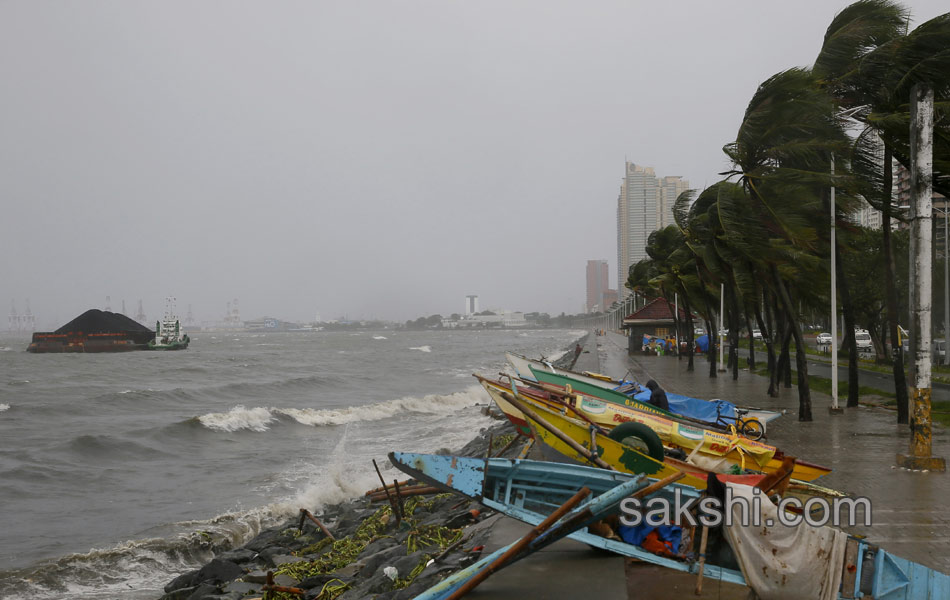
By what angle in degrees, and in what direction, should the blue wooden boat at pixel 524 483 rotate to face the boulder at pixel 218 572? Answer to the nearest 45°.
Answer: approximately 45° to its left

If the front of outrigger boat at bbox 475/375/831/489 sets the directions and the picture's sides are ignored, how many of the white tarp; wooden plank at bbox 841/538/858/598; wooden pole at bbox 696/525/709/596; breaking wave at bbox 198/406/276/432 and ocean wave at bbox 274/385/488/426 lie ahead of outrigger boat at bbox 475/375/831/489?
2

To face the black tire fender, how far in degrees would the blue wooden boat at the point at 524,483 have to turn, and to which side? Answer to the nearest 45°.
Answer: approximately 90° to its right

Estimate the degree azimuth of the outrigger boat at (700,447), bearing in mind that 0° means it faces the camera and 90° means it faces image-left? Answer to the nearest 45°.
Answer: approximately 135°

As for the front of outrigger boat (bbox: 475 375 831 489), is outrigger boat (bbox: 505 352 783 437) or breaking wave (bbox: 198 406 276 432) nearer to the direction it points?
the breaking wave

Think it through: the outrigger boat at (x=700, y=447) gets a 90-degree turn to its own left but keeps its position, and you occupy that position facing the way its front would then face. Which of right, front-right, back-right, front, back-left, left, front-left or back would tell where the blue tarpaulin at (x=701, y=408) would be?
back-right

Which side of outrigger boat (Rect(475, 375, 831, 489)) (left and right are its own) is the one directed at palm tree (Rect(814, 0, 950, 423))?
right

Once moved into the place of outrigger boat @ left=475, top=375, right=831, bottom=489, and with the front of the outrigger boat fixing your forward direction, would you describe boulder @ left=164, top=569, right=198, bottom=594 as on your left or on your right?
on your left

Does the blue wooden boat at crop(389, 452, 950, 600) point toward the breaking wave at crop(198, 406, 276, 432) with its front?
yes

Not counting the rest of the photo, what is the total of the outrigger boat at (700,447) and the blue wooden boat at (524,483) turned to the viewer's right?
0

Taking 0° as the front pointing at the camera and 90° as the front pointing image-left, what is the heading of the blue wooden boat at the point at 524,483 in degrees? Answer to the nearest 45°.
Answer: approximately 135°
